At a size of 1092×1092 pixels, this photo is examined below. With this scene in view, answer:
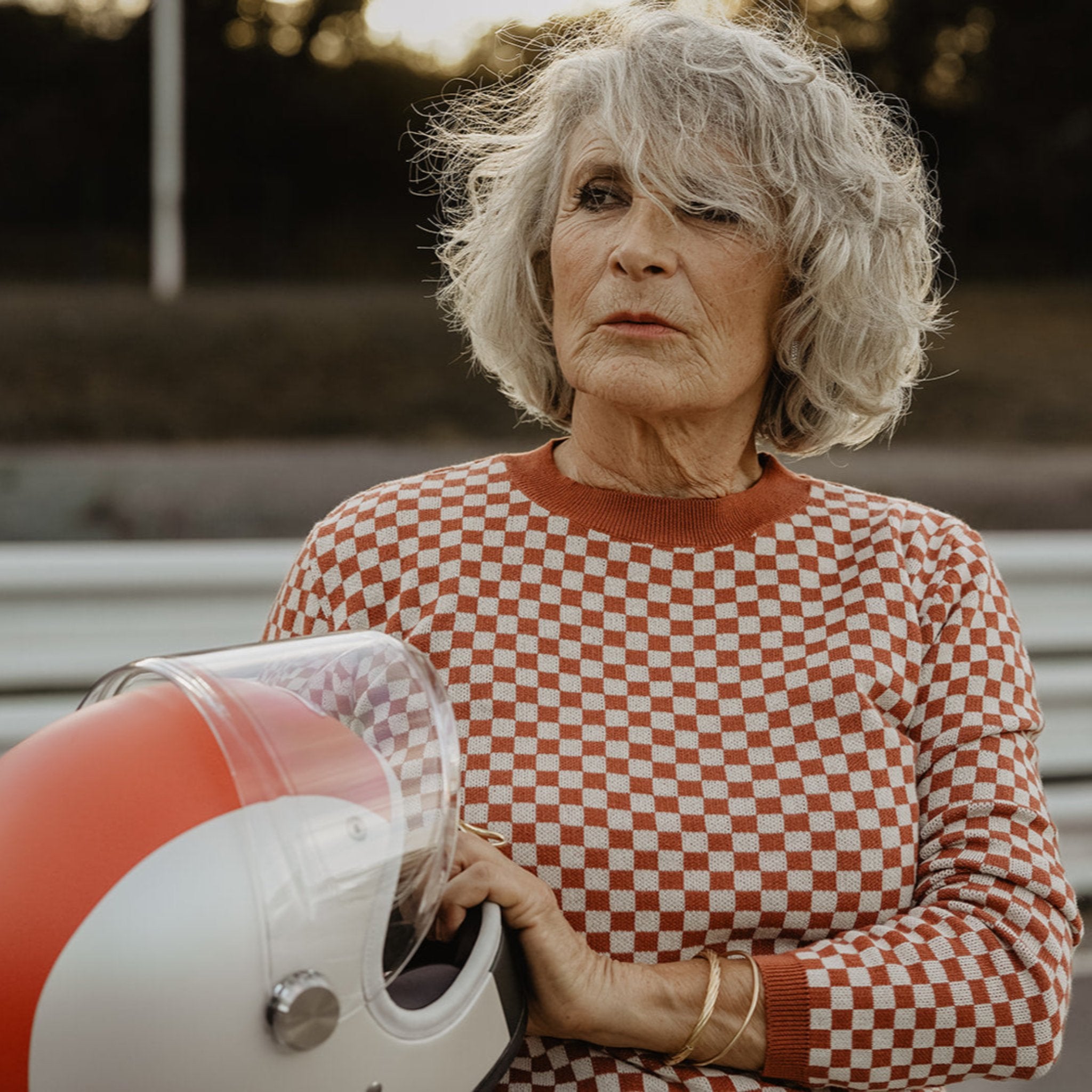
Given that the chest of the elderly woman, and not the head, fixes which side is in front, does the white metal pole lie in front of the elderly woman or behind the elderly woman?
behind

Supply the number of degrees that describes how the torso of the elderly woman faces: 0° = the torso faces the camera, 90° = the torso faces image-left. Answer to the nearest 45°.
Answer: approximately 0°

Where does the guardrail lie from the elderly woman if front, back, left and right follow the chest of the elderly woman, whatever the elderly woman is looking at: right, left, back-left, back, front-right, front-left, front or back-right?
back-right
